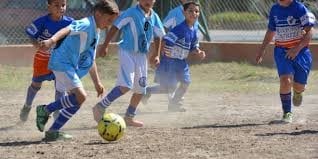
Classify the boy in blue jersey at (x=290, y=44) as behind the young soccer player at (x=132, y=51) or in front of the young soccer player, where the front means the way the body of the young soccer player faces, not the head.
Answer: in front

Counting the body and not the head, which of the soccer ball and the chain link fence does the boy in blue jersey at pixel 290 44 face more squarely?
the soccer ball

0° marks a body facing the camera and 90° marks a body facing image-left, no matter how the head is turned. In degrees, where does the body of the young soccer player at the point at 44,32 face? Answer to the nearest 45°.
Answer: approximately 315°

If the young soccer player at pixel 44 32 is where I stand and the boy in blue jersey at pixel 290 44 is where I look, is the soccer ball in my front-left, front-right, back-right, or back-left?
front-right

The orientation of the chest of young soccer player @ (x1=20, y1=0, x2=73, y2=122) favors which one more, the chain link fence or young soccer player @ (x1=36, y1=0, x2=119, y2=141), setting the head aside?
the young soccer player

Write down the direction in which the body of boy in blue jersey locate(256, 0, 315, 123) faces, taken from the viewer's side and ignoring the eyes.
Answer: toward the camera

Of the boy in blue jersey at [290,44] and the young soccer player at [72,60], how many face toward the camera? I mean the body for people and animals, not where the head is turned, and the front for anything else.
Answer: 1

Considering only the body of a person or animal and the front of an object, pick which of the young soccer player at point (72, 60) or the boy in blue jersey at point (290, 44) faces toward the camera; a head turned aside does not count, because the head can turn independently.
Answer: the boy in blue jersey

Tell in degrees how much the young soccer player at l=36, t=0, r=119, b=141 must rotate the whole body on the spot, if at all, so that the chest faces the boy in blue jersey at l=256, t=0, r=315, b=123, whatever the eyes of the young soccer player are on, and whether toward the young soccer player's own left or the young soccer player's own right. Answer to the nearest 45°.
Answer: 0° — they already face them

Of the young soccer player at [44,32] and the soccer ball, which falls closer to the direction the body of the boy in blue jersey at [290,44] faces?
the soccer ball

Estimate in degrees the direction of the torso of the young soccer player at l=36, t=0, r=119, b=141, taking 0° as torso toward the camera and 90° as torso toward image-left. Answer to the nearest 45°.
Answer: approximately 270°

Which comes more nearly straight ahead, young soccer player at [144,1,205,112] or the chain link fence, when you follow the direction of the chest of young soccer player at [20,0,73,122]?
the young soccer player

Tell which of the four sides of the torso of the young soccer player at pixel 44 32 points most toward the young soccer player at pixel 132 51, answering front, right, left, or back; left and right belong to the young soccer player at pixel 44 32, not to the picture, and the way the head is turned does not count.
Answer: front
